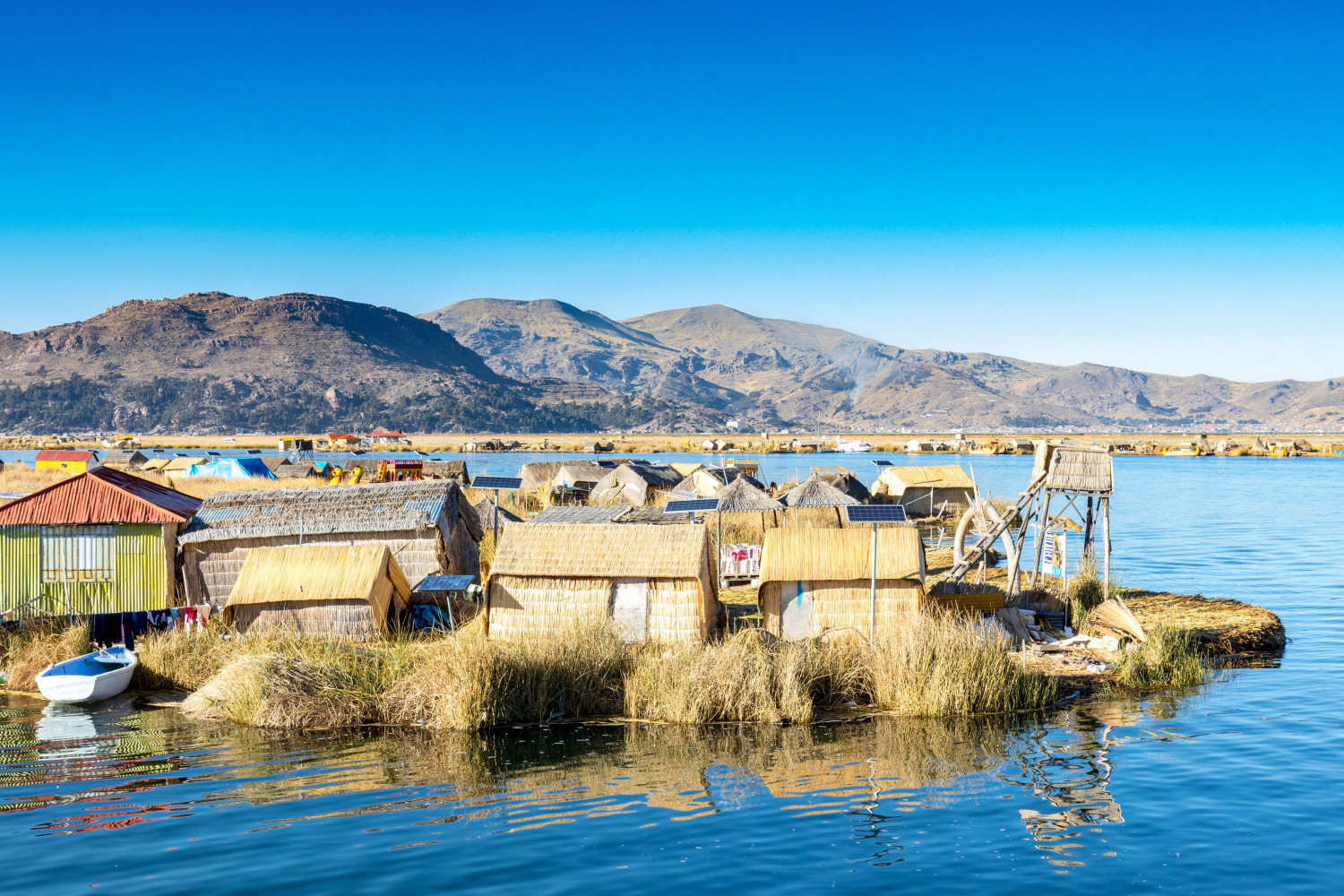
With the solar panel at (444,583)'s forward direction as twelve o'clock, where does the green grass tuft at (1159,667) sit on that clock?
The green grass tuft is roughly at 10 o'clock from the solar panel.

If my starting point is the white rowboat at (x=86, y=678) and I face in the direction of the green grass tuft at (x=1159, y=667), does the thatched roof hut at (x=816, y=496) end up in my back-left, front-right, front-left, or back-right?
front-left

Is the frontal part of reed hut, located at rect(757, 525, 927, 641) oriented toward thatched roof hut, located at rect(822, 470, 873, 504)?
no

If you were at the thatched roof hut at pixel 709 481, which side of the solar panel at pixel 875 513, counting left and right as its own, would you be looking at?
back

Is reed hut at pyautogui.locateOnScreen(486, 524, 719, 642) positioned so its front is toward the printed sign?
no

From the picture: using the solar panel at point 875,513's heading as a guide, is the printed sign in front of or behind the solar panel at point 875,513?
behind

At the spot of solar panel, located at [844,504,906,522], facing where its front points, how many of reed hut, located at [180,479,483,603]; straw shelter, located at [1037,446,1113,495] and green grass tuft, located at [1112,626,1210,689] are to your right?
1

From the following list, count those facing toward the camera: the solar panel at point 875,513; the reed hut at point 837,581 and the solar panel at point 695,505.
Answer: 3

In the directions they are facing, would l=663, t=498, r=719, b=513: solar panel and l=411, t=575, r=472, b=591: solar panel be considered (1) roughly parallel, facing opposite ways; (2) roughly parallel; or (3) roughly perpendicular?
roughly parallel

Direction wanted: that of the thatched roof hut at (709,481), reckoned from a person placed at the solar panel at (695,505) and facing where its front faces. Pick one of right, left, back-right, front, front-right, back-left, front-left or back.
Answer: back

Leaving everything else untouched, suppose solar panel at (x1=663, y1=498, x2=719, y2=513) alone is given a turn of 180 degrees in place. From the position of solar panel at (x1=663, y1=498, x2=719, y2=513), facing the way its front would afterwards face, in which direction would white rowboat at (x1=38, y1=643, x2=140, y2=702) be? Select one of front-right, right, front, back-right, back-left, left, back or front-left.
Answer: back-left

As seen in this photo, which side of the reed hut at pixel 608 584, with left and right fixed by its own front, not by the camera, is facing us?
front

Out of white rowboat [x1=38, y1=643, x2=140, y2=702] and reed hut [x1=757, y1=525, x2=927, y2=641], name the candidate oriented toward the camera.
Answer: the reed hut

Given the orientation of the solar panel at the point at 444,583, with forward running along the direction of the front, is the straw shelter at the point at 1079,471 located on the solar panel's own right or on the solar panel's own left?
on the solar panel's own left

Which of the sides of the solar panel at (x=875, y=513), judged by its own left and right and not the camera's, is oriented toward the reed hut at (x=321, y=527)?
right

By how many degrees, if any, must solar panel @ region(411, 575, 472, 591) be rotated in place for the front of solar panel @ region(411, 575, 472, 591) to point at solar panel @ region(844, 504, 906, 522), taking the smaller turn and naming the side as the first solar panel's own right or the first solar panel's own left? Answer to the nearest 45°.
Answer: approximately 90° to the first solar panel's own left

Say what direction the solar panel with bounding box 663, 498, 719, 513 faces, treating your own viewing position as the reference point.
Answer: facing the viewer

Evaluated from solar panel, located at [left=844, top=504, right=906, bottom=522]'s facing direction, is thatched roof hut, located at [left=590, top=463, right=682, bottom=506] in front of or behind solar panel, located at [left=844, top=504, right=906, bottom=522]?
behind

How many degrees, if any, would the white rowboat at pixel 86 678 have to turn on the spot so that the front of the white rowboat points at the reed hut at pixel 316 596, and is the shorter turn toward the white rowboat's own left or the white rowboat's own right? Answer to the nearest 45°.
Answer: approximately 180°

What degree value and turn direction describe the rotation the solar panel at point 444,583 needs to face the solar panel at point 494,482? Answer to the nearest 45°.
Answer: approximately 180°
